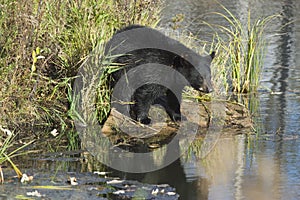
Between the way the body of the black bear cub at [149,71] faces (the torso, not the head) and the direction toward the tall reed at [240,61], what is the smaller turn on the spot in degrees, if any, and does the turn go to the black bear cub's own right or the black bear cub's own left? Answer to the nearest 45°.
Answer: approximately 45° to the black bear cub's own left

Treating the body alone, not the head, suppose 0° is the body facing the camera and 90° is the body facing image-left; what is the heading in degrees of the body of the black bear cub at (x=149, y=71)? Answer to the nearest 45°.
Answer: approximately 270°
